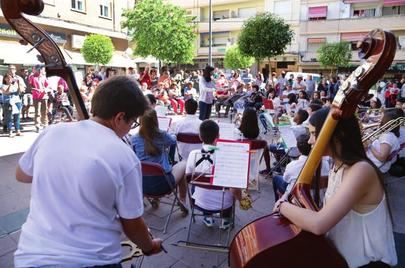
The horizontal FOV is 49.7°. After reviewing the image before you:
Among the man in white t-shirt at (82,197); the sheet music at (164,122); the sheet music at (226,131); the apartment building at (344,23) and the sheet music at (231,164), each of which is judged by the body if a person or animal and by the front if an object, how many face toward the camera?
4

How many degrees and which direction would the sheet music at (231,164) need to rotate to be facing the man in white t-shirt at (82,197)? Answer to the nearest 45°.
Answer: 0° — it already faces them

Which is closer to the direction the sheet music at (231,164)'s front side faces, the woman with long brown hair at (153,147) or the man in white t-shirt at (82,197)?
the man in white t-shirt

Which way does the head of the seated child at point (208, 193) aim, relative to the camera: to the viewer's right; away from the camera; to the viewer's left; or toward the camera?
away from the camera

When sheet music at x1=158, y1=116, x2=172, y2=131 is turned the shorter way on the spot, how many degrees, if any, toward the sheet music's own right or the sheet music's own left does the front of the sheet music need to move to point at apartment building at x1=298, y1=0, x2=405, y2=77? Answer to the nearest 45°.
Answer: approximately 135° to the sheet music's own left

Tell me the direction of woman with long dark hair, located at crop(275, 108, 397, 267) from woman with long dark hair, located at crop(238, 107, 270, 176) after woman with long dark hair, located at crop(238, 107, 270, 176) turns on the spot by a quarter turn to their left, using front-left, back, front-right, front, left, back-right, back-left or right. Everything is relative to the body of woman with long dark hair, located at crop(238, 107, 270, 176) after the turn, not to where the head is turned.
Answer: left

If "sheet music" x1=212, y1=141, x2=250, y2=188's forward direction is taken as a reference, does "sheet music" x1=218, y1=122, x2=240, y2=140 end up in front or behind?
behind

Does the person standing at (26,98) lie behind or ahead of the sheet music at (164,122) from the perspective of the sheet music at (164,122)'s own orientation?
behind

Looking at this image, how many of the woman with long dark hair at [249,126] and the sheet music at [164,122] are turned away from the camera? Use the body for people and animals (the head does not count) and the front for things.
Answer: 1

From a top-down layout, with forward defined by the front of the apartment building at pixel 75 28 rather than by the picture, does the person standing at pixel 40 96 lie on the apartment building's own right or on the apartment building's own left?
on the apartment building's own right

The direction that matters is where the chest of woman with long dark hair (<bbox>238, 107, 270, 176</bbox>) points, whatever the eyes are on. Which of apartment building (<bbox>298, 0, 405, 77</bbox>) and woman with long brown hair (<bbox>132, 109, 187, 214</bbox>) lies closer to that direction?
the apartment building
